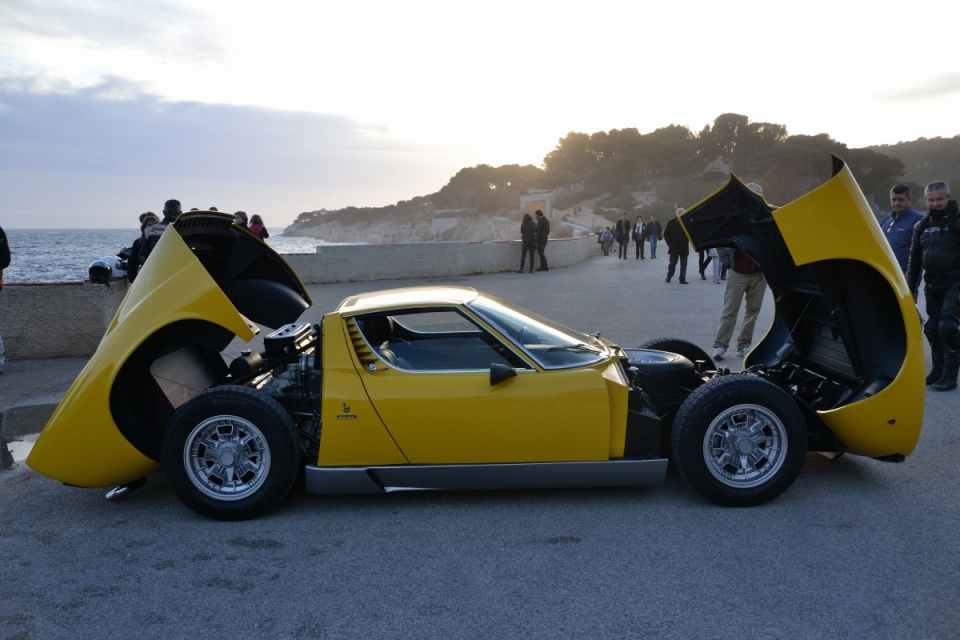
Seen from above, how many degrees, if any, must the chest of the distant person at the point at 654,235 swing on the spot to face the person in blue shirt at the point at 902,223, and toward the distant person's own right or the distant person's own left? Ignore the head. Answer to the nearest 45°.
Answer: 0° — they already face them

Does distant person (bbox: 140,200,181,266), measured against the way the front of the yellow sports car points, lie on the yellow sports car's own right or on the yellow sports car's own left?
on the yellow sports car's own left

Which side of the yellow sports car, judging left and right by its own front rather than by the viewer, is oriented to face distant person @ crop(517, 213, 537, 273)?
left

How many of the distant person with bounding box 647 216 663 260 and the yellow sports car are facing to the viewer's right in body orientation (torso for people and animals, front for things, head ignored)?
1

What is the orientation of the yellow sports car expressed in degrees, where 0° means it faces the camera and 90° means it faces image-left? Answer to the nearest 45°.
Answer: approximately 270°

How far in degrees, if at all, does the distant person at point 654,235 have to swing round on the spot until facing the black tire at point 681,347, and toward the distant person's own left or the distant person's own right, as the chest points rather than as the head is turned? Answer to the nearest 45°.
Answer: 0° — they already face it

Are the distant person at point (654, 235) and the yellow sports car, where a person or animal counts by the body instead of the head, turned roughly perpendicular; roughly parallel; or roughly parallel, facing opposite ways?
roughly perpendicular

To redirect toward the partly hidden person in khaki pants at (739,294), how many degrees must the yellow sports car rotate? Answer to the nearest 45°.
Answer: approximately 45° to its left

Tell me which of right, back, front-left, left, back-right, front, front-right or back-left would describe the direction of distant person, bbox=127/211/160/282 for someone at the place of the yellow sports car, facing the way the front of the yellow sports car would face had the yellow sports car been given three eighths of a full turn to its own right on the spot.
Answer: right

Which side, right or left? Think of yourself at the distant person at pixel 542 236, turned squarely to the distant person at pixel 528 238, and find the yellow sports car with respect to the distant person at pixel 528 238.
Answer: left
